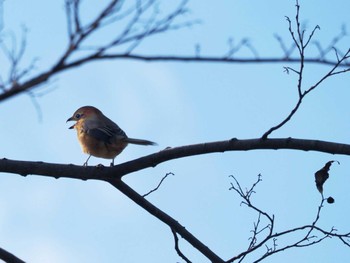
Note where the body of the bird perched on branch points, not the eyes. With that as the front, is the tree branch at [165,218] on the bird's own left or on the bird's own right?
on the bird's own left

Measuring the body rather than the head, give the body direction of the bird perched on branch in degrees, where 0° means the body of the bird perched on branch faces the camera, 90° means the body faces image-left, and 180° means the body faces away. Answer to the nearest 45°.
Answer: approximately 90°
